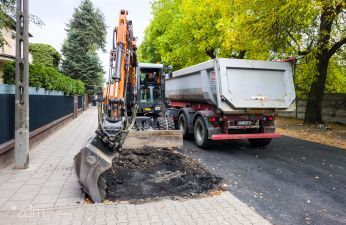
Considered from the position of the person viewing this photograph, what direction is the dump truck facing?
facing away from the viewer and to the left of the viewer

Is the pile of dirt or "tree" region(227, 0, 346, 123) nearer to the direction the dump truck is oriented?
the tree

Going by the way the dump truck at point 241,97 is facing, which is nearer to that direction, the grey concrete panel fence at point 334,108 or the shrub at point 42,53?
the shrub

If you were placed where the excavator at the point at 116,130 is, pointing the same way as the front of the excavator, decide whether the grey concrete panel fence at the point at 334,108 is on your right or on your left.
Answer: on your left

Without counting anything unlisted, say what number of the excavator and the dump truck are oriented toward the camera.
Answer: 1

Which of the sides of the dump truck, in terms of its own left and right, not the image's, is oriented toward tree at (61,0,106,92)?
front

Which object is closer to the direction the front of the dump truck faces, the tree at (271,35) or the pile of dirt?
the tree

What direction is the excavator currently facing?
toward the camera

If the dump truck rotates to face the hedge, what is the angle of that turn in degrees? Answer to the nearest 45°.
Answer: approximately 45° to its left

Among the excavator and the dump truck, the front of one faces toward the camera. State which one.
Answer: the excavator

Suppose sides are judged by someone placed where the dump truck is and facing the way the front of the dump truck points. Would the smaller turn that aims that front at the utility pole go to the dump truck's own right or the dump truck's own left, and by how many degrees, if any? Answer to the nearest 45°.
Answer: approximately 90° to the dump truck's own left

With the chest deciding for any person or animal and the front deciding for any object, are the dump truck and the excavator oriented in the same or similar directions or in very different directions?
very different directions

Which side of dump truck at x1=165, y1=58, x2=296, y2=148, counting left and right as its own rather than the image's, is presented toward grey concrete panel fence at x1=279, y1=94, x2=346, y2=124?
right

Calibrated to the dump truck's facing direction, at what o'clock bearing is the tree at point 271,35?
The tree is roughly at 2 o'clock from the dump truck.
